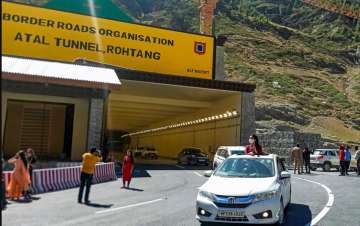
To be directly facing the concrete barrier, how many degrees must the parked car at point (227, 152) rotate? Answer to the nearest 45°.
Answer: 0° — it already faces it

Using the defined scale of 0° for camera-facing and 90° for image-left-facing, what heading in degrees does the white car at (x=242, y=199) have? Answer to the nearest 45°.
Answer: approximately 0°

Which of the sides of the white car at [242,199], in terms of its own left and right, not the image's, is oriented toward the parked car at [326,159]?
back

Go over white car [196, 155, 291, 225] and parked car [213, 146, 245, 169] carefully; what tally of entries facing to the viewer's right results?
0

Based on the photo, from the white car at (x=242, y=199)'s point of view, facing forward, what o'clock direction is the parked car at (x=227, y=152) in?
The parked car is roughly at 6 o'clock from the white car.

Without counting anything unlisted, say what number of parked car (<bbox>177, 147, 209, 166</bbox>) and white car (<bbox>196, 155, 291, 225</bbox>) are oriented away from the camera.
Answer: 0

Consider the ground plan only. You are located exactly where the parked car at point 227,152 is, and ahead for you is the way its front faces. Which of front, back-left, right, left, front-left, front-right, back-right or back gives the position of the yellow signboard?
right
